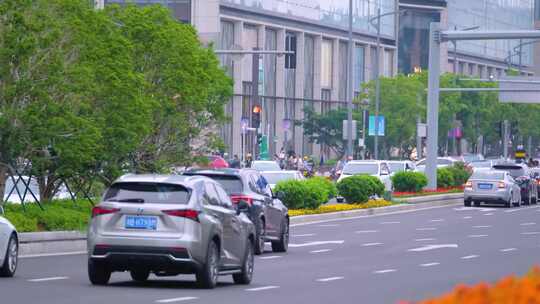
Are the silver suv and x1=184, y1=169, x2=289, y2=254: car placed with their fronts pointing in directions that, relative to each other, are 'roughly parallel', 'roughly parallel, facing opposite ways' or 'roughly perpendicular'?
roughly parallel

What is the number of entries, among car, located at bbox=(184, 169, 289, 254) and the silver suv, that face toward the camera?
0

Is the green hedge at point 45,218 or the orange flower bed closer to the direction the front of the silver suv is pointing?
the green hedge

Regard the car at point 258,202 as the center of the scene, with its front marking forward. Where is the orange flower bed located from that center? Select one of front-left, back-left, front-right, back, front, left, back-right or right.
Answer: back-right

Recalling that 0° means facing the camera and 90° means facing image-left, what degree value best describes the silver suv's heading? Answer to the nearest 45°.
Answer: approximately 225°

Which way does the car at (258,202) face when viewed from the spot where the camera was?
facing away from the viewer and to the right of the viewer

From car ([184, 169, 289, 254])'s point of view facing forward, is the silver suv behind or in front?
behind

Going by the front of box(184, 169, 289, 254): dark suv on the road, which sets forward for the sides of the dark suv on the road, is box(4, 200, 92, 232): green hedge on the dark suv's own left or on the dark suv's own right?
on the dark suv's own left

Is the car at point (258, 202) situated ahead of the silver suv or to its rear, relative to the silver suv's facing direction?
ahead
